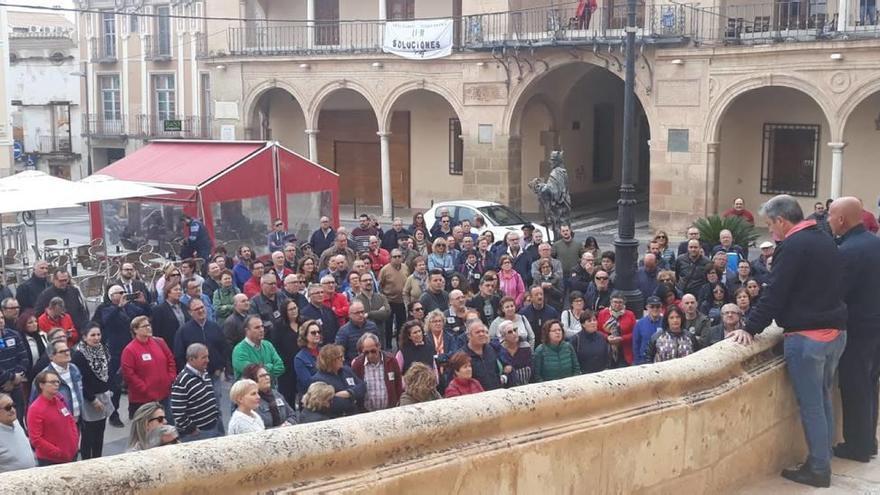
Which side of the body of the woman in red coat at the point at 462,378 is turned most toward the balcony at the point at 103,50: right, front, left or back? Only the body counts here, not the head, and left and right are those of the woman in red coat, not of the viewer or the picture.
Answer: back

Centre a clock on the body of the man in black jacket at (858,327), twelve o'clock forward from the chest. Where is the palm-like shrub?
The palm-like shrub is roughly at 1 o'clock from the man in black jacket.

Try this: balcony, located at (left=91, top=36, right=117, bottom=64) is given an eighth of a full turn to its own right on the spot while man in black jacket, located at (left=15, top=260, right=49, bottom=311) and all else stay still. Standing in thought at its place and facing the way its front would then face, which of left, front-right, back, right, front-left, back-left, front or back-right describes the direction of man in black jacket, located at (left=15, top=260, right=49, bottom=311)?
front-left

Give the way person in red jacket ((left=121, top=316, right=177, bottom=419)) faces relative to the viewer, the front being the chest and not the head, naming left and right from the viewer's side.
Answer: facing the viewer and to the right of the viewer

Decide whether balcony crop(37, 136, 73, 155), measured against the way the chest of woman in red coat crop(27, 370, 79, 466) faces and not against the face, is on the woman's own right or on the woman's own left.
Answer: on the woman's own left

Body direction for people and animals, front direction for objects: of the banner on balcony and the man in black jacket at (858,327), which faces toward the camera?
the banner on balcony

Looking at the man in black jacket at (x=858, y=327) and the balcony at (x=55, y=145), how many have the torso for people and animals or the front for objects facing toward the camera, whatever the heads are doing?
1

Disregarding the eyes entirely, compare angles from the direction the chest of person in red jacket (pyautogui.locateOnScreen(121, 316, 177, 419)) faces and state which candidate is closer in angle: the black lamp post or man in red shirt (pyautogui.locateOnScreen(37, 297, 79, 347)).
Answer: the black lamp post

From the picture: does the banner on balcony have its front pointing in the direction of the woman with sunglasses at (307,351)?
yes

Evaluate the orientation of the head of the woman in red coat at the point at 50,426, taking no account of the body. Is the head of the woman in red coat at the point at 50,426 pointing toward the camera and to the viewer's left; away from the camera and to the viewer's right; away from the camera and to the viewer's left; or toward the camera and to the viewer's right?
toward the camera and to the viewer's right

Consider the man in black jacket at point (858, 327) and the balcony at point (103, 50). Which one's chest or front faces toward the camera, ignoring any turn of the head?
the balcony

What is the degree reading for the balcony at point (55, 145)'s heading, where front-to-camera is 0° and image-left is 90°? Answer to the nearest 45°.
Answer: approximately 0°

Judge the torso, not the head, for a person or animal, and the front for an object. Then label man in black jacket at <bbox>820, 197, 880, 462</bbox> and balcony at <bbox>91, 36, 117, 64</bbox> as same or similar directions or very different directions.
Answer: very different directions

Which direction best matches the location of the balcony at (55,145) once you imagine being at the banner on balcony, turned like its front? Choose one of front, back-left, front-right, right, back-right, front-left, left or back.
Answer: back-right

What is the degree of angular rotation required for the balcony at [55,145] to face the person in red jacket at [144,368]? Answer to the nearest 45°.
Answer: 0° — it already faces them

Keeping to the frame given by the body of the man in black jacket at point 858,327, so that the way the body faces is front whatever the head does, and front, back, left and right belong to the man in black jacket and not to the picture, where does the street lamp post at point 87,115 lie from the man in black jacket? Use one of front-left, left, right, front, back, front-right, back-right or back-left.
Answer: front

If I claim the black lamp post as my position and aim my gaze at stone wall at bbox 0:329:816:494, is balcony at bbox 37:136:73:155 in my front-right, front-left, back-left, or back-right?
back-right

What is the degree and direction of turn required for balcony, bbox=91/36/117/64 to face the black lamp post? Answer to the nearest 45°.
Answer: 0° — it already faces it

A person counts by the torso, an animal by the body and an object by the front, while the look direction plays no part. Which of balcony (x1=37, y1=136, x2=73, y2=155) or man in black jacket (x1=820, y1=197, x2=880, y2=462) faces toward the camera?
the balcony

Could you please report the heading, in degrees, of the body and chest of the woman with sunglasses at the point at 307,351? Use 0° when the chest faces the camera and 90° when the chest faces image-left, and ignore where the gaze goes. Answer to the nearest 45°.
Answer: approximately 315°
